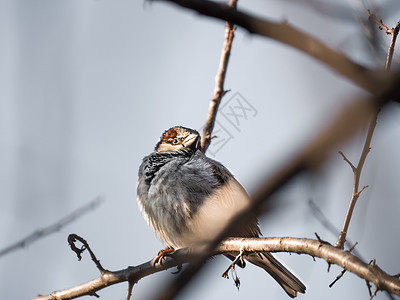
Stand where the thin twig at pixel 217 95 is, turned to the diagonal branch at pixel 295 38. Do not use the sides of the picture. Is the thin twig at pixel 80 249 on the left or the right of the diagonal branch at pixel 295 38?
right

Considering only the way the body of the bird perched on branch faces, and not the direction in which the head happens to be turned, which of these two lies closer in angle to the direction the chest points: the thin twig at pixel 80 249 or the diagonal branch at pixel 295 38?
the thin twig

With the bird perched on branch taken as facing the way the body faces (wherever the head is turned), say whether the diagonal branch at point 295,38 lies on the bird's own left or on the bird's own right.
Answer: on the bird's own left

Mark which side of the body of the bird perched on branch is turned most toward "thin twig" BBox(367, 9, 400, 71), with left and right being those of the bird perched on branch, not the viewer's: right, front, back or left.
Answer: left

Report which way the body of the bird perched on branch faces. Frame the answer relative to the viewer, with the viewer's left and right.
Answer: facing the viewer and to the left of the viewer
